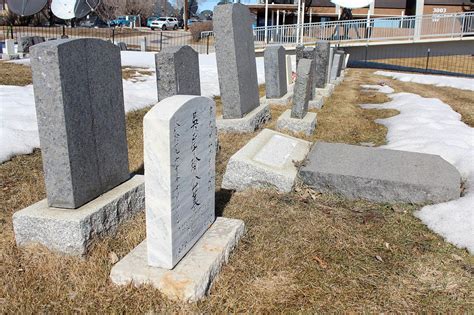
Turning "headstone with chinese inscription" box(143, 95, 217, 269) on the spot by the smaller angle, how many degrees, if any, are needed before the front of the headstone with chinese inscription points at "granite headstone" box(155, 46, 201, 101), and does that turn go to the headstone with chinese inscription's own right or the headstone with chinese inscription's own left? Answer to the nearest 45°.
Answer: approximately 135° to the headstone with chinese inscription's own left

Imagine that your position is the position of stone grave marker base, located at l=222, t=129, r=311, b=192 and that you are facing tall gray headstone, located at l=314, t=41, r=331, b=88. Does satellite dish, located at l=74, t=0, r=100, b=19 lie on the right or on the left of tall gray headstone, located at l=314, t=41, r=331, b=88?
left

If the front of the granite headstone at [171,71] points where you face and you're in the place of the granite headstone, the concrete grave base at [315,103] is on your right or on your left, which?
on your left

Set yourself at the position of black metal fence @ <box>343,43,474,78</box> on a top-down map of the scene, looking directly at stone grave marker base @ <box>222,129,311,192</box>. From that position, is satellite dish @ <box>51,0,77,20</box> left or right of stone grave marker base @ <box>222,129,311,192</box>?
right

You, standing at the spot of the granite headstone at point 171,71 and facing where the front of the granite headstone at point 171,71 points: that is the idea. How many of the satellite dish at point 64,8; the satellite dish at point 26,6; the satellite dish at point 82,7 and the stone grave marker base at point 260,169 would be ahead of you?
1

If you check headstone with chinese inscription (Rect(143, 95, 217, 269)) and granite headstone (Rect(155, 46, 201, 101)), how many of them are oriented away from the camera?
0

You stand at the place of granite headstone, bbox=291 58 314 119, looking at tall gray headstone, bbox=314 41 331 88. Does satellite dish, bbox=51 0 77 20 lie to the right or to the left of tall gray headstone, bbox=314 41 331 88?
left

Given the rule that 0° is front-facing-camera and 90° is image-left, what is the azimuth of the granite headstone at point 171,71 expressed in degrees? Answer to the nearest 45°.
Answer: approximately 315°

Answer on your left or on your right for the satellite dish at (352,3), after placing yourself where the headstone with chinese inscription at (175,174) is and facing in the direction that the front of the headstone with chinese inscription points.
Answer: on your left

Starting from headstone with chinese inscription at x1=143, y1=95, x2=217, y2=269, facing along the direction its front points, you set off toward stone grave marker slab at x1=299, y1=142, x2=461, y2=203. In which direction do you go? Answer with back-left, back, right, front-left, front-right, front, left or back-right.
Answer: left

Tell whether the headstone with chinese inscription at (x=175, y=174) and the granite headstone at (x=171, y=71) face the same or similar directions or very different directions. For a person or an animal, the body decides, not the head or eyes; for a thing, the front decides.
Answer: same or similar directions

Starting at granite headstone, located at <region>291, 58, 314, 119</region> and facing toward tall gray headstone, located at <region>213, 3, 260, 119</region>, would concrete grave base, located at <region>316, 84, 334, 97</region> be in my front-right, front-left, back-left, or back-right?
back-right

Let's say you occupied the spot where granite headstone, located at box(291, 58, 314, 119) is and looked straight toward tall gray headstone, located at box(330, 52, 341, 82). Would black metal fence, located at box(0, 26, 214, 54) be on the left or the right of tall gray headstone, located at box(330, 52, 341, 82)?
left

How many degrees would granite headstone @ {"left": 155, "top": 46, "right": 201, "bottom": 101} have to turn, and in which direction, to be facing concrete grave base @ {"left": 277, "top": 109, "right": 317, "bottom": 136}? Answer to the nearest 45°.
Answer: approximately 90° to its left
